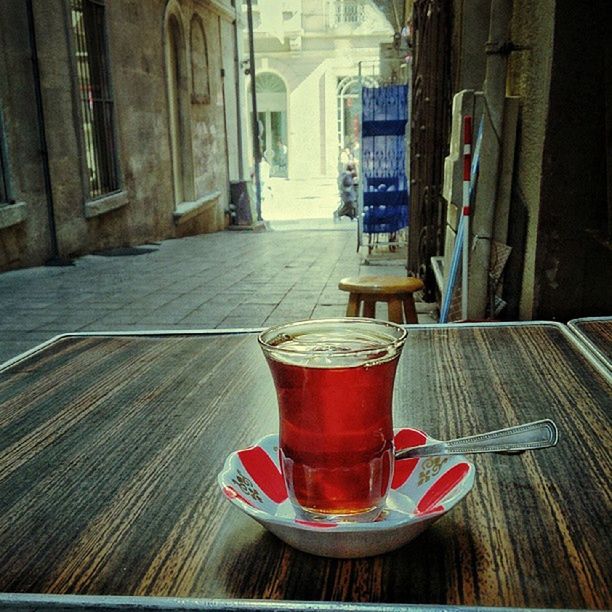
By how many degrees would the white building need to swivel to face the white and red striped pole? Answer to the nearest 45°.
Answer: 0° — it already faces it

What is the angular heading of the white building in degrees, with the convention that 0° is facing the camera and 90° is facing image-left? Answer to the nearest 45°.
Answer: approximately 0°

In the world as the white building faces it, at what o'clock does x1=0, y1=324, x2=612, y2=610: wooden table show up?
The wooden table is roughly at 12 o'clock from the white building.

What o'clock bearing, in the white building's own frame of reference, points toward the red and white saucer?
The red and white saucer is roughly at 12 o'clock from the white building.

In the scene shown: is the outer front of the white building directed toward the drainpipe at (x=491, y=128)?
yes

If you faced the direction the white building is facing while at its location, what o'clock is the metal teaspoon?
The metal teaspoon is roughly at 12 o'clock from the white building.

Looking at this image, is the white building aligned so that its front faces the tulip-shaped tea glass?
yes

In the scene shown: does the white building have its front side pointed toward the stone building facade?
yes

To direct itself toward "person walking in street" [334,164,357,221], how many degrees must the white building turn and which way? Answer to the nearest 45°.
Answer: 0° — it already faces them
